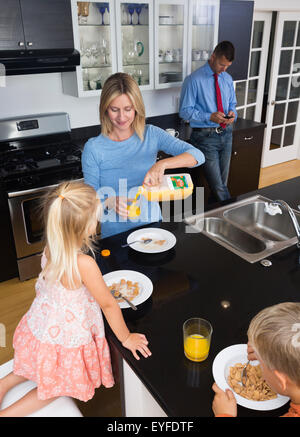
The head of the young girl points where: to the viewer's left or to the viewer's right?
to the viewer's right

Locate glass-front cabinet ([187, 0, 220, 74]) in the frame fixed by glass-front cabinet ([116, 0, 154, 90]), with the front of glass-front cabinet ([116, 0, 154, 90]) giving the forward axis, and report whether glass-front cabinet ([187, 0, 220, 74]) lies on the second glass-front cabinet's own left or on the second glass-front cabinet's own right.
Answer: on the second glass-front cabinet's own left

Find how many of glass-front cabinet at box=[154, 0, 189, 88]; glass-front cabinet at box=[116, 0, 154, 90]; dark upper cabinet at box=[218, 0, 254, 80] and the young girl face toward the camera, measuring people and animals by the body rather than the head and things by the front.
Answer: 3

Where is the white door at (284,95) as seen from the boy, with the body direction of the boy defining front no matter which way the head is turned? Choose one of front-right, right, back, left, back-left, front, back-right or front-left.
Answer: front-right

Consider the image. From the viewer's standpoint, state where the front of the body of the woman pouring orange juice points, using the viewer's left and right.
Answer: facing the viewer

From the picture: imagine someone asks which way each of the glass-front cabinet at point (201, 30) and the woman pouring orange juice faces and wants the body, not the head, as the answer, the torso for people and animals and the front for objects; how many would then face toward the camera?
2

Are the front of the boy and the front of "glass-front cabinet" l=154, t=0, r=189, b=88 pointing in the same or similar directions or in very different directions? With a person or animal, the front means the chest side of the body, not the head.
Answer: very different directions

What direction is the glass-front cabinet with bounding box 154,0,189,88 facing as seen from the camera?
toward the camera

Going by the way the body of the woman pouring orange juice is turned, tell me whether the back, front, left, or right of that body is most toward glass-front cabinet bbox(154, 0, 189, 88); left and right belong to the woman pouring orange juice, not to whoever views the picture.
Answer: back

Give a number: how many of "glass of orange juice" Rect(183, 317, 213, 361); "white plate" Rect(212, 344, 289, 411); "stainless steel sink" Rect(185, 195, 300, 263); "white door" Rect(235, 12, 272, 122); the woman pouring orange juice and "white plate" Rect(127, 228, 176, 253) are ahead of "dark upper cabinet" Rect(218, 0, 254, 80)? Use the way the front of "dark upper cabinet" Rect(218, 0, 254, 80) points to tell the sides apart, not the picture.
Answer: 5

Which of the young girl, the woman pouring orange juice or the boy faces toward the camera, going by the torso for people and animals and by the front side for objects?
the woman pouring orange juice

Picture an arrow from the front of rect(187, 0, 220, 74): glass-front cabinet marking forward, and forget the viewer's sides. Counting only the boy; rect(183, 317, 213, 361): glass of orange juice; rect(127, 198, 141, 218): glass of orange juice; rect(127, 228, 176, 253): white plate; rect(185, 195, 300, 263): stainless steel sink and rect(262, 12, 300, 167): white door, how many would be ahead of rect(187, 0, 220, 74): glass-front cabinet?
5

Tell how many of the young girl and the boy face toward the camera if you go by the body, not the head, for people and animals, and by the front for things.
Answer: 0

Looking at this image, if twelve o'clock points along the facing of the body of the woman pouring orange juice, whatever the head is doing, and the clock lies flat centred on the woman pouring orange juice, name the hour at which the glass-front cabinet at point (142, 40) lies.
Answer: The glass-front cabinet is roughly at 6 o'clock from the woman pouring orange juice.

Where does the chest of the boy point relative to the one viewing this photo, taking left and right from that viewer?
facing away from the viewer and to the left of the viewer

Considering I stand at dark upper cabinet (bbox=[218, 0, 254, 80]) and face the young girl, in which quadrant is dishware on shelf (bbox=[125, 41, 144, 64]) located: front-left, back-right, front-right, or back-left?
front-right

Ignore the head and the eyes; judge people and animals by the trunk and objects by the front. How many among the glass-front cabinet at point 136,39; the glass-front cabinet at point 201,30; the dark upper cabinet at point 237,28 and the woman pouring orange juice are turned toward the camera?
4
